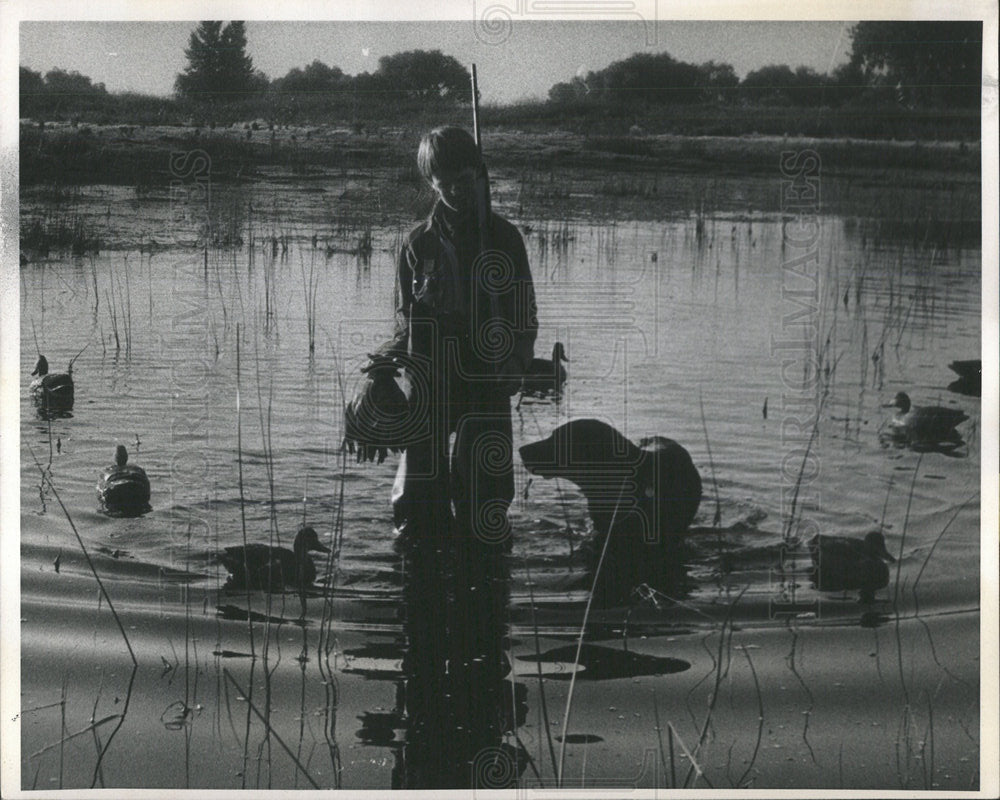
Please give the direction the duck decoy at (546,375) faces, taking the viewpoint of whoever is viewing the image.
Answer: facing to the right of the viewer

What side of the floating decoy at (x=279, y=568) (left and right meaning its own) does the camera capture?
right

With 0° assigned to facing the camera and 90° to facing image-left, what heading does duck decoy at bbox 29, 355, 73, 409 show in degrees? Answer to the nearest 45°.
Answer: approximately 90°

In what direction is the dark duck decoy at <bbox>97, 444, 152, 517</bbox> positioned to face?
away from the camera

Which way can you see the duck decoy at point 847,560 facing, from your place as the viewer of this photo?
facing to the right of the viewer

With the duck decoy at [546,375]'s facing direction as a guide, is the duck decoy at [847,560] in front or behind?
in front

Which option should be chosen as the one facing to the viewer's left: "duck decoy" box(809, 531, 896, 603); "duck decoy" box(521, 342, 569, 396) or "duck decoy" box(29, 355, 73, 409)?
"duck decoy" box(29, 355, 73, 409)

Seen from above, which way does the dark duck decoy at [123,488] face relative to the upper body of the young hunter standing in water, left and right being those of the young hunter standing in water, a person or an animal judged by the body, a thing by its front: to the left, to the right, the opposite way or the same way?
the opposite way

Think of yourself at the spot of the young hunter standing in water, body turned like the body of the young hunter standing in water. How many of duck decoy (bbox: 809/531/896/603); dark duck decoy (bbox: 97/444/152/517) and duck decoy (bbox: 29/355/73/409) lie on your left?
1

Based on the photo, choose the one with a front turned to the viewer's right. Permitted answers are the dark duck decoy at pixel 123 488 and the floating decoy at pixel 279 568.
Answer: the floating decoy

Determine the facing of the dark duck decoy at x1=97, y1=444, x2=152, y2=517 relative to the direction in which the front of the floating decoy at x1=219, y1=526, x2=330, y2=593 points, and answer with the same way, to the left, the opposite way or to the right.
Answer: to the left
